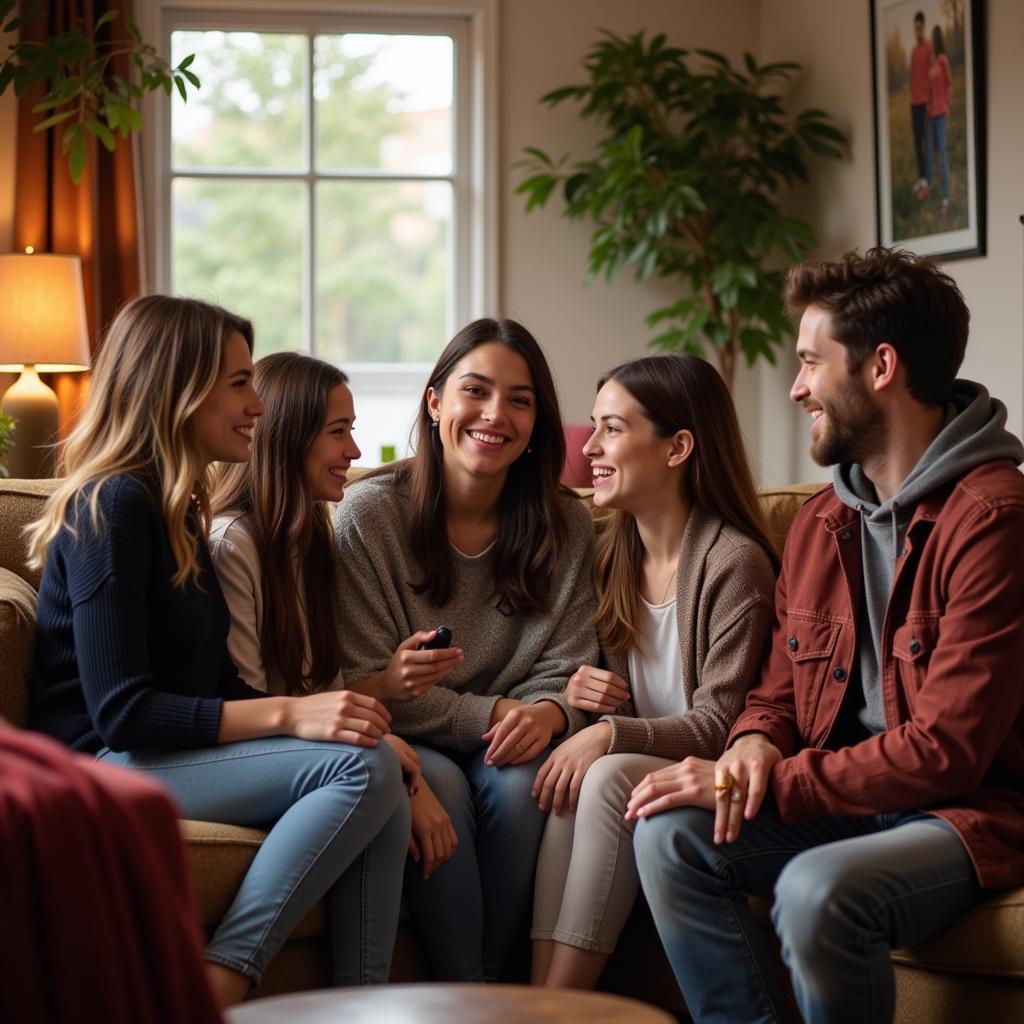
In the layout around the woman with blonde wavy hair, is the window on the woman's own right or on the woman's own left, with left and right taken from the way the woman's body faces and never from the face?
on the woman's own left

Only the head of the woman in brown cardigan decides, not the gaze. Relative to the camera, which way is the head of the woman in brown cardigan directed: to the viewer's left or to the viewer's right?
to the viewer's left

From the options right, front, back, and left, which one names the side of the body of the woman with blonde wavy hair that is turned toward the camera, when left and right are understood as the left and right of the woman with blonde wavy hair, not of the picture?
right

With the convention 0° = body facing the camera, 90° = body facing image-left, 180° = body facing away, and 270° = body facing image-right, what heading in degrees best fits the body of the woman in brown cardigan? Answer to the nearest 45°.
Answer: approximately 45°

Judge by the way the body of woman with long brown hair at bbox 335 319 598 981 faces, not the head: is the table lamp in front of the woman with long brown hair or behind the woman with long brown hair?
behind

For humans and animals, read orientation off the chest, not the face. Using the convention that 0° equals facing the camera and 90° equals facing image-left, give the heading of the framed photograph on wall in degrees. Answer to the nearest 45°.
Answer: approximately 45°
